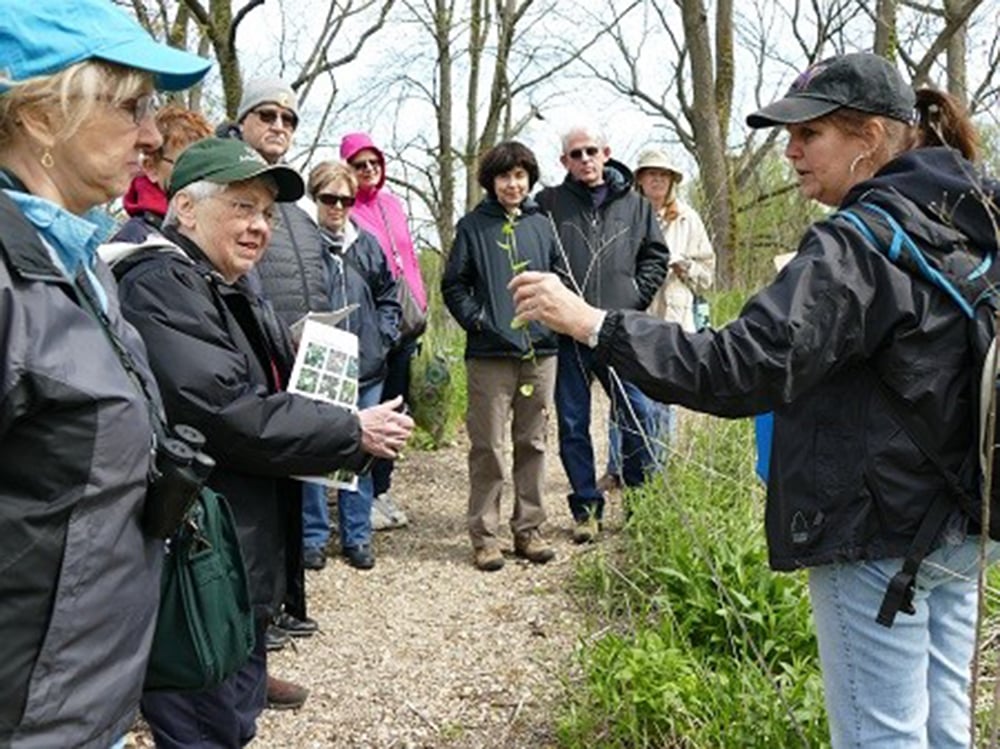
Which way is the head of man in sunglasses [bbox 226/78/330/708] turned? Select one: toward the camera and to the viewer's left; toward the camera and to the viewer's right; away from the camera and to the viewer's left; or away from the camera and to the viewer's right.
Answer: toward the camera and to the viewer's right

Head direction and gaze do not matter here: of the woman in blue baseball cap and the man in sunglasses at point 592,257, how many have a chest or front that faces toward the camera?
1

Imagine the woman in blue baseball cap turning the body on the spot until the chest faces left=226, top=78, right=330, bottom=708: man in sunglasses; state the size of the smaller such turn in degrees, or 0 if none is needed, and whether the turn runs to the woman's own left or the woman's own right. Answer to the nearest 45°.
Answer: approximately 90° to the woman's own left

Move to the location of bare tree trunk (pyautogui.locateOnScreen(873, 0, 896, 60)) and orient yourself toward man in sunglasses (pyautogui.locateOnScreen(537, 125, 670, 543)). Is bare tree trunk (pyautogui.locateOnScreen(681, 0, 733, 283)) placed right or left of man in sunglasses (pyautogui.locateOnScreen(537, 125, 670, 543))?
right

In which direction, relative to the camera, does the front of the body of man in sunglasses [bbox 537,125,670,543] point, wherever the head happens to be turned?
toward the camera

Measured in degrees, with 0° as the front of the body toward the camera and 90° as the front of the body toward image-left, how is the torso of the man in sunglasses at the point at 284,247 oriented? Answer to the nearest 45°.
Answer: approximately 315°

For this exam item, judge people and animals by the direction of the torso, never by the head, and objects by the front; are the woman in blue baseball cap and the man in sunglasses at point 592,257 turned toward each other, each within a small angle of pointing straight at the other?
no

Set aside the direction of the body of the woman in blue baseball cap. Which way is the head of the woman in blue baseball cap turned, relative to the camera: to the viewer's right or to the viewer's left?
to the viewer's right

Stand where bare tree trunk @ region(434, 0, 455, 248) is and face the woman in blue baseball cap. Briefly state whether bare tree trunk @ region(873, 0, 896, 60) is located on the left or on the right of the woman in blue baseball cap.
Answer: left

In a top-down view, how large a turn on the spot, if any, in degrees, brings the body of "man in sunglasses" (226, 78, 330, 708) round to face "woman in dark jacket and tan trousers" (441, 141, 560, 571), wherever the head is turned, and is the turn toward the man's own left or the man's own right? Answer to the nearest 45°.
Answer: approximately 45° to the man's own left

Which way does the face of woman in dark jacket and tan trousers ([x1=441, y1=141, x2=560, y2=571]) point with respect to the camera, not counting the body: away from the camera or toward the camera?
toward the camera

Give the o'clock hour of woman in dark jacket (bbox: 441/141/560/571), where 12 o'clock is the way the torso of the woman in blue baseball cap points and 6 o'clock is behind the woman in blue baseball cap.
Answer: The woman in dark jacket is roughly at 10 o'clock from the woman in blue baseball cap.

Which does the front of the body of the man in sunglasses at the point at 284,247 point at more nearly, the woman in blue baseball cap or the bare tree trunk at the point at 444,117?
the woman in blue baseball cap

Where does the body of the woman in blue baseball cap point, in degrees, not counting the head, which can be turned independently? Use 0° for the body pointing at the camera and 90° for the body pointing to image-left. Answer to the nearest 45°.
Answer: approximately 270°

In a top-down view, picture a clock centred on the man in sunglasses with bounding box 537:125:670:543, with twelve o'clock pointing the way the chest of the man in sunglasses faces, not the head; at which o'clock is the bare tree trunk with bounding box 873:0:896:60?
The bare tree trunk is roughly at 7 o'clock from the man in sunglasses.

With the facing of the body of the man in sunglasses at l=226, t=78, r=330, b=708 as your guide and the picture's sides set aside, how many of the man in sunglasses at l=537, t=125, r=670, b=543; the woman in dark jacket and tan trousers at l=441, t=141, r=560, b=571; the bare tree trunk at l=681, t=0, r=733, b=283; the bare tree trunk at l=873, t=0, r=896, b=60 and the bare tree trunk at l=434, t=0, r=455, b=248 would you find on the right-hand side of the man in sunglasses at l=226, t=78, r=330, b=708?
0

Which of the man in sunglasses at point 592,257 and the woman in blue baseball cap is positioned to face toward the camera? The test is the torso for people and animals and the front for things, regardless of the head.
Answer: the man in sunglasses

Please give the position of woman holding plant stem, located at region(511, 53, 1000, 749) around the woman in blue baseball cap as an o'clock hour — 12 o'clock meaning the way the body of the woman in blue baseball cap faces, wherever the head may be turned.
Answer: The woman holding plant stem is roughly at 12 o'clock from the woman in blue baseball cap.

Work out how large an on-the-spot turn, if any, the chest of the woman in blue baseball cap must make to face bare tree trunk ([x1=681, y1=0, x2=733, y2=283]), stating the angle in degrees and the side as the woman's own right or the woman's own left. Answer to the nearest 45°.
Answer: approximately 45° to the woman's own left

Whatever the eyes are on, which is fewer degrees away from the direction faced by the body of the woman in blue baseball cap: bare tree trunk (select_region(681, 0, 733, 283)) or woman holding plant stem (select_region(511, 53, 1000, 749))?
the woman holding plant stem

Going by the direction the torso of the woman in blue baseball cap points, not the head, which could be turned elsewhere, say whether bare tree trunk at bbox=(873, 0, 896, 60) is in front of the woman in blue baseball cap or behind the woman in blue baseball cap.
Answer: in front
